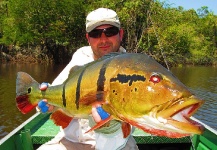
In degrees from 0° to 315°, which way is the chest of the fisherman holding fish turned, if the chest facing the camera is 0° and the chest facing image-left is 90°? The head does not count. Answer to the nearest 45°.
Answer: approximately 0°

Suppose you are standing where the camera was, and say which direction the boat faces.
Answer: facing away from the viewer
